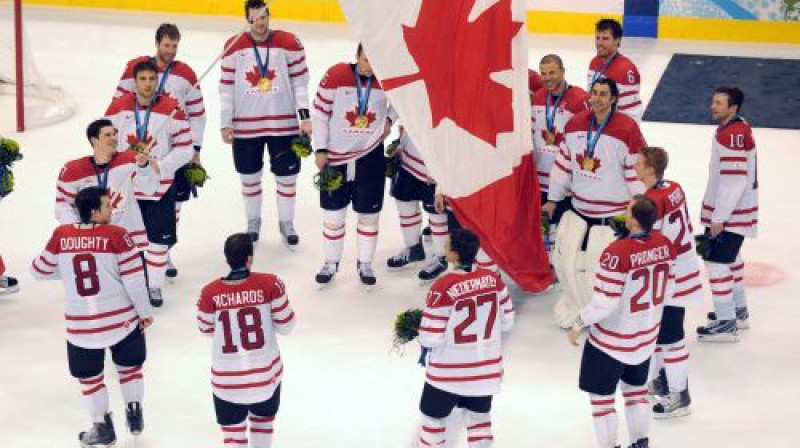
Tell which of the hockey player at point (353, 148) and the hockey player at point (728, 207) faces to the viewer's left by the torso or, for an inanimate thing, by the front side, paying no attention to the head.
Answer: the hockey player at point (728, 207)

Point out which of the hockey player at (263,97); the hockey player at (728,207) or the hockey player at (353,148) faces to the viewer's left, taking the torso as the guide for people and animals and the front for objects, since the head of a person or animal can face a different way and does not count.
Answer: the hockey player at (728,207)

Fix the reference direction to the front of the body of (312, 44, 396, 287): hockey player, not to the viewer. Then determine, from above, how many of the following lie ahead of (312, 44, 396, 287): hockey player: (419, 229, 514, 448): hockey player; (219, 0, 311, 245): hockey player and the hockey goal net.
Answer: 1

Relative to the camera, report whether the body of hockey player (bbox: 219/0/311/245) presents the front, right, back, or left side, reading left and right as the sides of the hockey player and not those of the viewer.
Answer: front

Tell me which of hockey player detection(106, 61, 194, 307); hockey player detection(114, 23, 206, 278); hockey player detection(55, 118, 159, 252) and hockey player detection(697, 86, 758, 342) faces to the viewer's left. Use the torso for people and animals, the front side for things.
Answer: hockey player detection(697, 86, 758, 342)

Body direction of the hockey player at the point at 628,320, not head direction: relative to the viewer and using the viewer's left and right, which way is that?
facing away from the viewer and to the left of the viewer

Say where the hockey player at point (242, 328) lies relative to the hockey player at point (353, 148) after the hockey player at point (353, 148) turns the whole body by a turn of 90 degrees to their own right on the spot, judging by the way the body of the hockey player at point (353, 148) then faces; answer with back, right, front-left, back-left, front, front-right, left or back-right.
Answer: left

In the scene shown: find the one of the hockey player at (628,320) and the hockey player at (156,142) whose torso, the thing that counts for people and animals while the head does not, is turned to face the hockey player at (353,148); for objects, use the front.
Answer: the hockey player at (628,320)

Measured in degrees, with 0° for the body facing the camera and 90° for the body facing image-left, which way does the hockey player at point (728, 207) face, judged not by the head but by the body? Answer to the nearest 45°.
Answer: approximately 90°

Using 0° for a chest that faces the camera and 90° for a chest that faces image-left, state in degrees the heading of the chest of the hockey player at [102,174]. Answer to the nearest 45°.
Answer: approximately 315°

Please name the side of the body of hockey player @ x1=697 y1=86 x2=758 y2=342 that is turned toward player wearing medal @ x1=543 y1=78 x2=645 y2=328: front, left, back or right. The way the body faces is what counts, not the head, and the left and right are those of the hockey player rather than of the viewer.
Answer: front

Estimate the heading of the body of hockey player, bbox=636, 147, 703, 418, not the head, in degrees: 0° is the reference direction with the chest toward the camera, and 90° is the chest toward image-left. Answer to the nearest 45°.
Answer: approximately 135°

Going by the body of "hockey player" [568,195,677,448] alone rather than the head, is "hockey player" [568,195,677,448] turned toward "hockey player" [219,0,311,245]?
yes

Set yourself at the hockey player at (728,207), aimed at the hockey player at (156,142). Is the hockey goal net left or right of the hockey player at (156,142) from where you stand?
right

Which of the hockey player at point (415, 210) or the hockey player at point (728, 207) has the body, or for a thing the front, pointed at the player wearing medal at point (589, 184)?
the hockey player at point (728, 207)

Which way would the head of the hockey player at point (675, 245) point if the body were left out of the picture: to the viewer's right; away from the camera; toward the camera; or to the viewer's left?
to the viewer's left

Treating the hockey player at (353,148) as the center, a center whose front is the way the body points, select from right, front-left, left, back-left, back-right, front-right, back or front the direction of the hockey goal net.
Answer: back-right
